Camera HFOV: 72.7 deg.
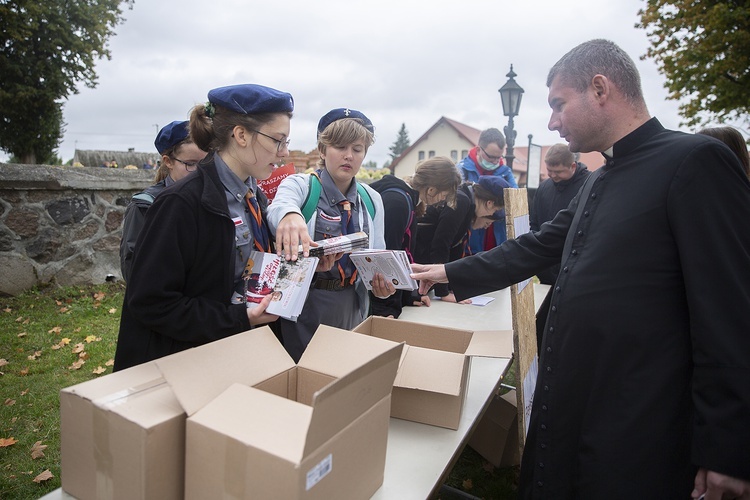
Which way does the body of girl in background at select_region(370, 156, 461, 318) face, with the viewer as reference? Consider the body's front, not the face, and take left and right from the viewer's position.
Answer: facing to the right of the viewer

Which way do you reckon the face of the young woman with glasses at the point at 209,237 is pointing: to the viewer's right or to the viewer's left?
to the viewer's right

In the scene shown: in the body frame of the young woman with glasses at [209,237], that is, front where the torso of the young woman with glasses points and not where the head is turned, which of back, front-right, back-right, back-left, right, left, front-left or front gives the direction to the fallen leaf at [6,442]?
back-left

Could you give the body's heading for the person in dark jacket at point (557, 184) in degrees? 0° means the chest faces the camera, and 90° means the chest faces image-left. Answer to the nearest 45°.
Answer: approximately 45°

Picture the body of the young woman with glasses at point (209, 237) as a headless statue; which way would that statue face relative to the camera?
to the viewer's right
